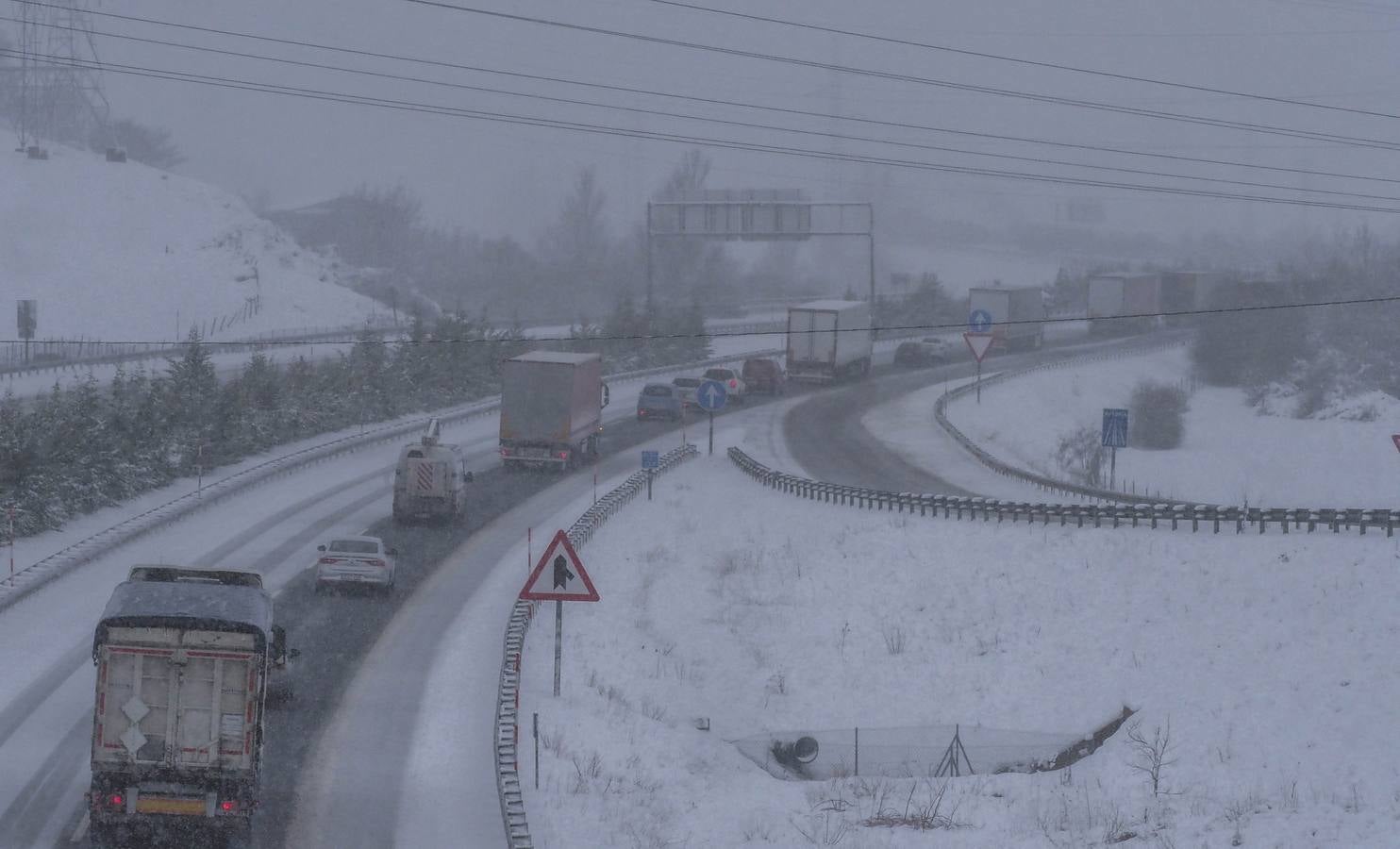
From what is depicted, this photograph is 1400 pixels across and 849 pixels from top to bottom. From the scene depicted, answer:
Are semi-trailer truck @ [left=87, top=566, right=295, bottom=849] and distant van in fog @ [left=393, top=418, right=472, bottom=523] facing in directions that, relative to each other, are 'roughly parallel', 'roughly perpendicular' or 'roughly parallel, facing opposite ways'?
roughly parallel

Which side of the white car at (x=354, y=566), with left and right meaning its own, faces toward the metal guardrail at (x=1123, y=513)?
right

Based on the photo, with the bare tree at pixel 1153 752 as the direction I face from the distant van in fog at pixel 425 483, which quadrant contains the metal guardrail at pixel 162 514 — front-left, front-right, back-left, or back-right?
back-right

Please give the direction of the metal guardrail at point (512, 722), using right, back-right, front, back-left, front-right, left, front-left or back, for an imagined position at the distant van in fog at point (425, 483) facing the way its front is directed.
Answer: back

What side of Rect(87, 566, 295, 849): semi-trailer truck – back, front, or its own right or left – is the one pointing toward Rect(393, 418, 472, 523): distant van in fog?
front

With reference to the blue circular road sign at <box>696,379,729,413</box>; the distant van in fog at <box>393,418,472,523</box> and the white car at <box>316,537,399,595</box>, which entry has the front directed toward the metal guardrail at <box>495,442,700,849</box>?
the blue circular road sign

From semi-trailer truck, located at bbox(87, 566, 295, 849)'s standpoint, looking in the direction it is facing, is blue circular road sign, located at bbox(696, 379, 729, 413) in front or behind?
in front

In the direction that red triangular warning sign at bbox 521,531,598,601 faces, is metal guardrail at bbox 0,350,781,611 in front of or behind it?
behind

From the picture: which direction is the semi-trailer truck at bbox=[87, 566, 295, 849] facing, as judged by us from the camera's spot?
facing away from the viewer

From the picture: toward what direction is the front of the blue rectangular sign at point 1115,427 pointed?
toward the camera

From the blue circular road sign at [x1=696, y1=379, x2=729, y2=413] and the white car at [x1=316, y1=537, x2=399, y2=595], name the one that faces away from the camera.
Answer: the white car

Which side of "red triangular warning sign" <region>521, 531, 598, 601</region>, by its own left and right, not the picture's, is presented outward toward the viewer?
front

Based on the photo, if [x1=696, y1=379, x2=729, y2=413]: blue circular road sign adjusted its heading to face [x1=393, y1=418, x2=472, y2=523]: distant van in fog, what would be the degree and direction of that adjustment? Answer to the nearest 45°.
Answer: approximately 45° to its right

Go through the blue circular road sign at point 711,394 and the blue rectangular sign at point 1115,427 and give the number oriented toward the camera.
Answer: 2

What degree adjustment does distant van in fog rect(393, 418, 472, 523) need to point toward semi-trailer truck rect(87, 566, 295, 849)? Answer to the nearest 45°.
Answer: approximately 180°

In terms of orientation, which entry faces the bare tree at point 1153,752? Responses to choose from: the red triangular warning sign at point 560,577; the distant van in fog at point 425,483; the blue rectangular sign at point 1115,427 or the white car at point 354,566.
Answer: the blue rectangular sign

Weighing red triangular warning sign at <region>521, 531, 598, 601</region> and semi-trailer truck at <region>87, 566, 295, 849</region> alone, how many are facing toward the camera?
1

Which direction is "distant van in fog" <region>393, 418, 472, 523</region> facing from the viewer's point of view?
away from the camera

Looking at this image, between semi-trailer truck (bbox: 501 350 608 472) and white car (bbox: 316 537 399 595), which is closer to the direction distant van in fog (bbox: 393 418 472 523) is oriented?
the semi-trailer truck

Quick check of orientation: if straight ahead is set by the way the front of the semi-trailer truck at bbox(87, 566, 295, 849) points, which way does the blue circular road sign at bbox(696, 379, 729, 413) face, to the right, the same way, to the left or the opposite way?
the opposite way

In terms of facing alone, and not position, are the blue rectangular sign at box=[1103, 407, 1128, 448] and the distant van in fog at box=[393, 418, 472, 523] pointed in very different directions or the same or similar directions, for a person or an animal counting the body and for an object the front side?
very different directions

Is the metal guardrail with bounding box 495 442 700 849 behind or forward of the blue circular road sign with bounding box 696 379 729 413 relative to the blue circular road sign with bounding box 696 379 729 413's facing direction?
forward

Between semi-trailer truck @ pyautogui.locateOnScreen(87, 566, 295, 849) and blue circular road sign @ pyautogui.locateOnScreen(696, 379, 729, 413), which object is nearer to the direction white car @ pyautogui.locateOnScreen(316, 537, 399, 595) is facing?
the blue circular road sign
